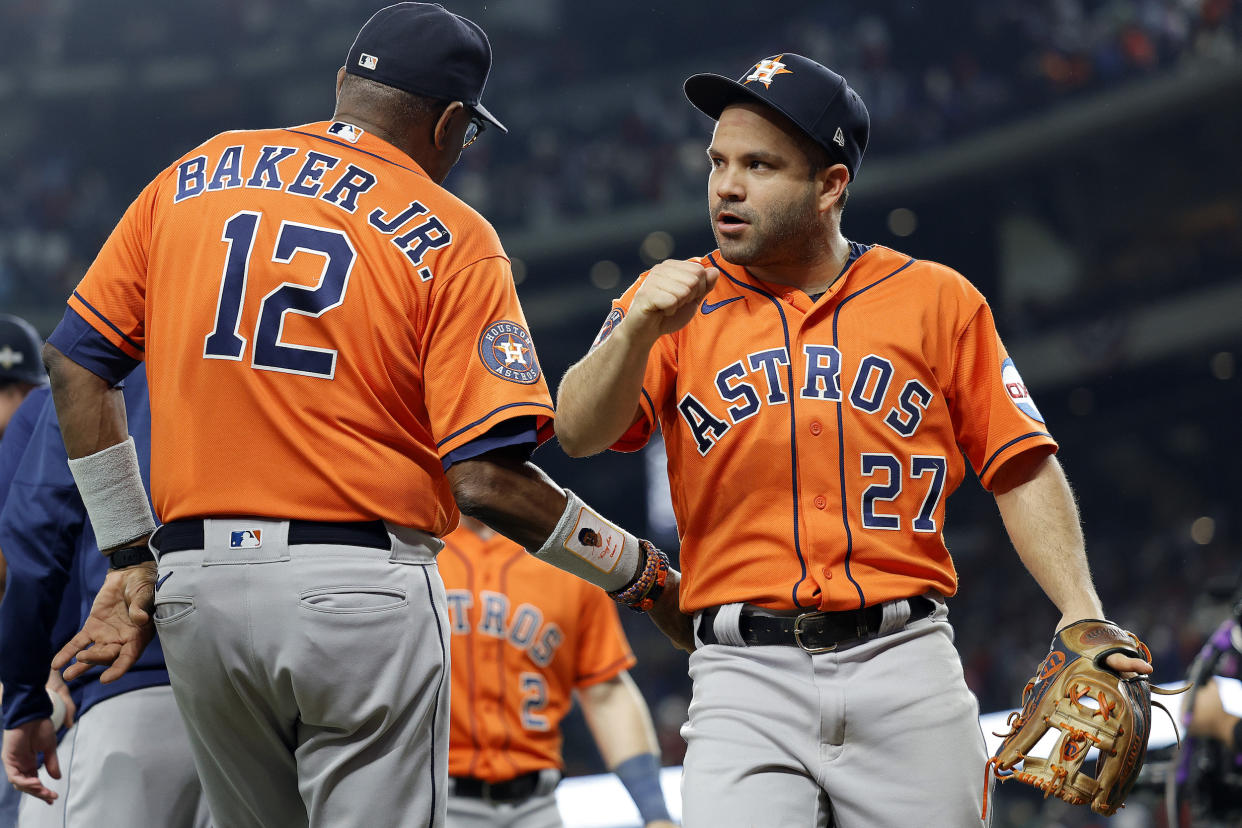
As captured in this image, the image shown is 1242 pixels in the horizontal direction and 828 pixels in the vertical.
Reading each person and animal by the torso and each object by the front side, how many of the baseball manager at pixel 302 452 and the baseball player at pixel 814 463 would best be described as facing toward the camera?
1

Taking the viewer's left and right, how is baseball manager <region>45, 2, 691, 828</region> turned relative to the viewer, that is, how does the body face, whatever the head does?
facing away from the viewer and to the right of the viewer

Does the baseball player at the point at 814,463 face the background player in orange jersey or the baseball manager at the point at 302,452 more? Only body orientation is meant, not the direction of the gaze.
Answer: the baseball manager

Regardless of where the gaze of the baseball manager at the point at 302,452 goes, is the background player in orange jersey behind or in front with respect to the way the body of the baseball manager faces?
in front

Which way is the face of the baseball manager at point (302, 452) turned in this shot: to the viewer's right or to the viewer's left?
to the viewer's right

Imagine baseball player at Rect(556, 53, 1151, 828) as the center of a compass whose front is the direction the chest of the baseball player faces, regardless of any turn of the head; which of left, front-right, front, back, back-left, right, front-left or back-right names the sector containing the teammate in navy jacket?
right

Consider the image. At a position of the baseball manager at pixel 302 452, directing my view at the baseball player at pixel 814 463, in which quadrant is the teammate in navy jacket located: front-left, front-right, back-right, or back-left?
back-left

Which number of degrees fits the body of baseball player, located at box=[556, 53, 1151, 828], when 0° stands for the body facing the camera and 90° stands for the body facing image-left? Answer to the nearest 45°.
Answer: approximately 0°

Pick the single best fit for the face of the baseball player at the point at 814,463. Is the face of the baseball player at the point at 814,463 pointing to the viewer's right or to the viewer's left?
to the viewer's left

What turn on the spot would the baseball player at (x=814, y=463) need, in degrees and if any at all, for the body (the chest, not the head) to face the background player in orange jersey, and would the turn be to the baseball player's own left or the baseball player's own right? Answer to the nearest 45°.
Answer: approximately 135° to the baseball player's own right
